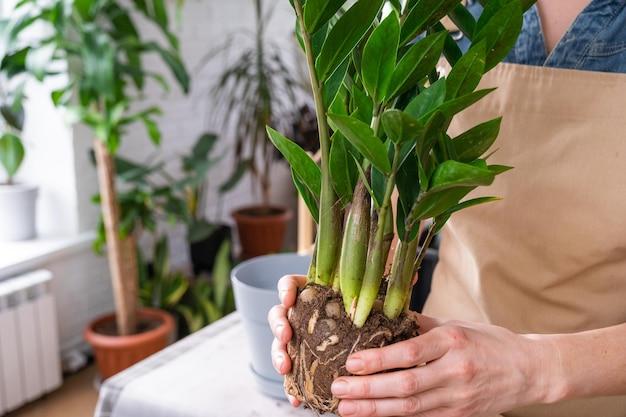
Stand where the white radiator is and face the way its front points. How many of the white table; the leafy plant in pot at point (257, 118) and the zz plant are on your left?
1

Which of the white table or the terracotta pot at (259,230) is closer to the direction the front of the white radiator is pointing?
the white table

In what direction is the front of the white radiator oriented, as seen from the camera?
facing the viewer and to the right of the viewer

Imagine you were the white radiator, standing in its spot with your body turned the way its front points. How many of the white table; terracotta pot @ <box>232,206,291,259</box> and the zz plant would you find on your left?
1

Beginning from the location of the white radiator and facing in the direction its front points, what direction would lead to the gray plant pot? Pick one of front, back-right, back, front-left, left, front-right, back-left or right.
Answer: front-right

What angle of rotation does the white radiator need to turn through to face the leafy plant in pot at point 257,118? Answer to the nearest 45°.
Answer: approximately 90° to its left

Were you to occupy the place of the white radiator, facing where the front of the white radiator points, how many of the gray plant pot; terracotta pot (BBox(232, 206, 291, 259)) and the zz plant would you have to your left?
1

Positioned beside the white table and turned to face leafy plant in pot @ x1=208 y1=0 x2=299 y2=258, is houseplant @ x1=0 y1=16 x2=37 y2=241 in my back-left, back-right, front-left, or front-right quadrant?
front-left

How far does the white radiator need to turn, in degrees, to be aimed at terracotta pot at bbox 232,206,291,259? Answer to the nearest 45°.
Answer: approximately 90° to its left

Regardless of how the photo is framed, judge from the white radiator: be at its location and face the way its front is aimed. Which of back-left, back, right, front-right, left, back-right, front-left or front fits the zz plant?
front-right
